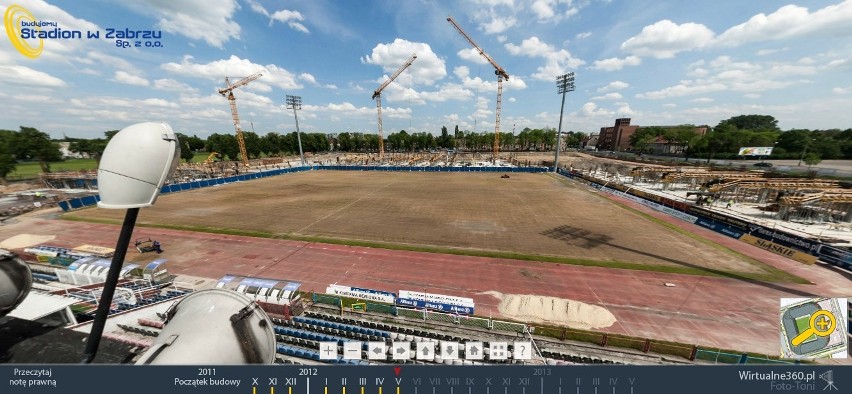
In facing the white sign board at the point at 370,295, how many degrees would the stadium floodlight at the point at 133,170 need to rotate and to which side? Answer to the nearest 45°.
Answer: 0° — it already faces it

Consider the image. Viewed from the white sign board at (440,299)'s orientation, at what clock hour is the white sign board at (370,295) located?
the white sign board at (370,295) is roughly at 3 o'clock from the white sign board at (440,299).

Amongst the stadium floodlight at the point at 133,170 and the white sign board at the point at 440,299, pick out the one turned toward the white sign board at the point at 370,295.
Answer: the stadium floodlight

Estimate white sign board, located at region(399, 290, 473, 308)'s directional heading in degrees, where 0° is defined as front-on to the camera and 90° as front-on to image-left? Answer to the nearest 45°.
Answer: approximately 0°

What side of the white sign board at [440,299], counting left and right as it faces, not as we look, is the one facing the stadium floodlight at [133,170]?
front

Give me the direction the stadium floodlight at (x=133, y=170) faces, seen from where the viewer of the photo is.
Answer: facing away from the viewer and to the right of the viewer

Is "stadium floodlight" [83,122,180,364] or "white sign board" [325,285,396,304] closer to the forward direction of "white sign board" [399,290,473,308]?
the stadium floodlight

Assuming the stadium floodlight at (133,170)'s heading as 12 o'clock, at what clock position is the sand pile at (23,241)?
The sand pile is roughly at 10 o'clock from the stadium floodlight.

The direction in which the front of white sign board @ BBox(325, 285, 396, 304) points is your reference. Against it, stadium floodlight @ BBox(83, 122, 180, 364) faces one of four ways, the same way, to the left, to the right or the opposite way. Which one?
the opposite way

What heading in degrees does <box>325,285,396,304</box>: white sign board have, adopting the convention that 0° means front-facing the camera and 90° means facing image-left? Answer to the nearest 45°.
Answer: approximately 0°

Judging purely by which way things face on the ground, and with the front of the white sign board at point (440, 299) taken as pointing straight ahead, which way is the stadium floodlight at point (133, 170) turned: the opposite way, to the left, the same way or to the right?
the opposite way

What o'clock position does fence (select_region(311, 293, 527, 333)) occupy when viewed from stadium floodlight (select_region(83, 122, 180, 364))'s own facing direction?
The fence is roughly at 1 o'clock from the stadium floodlight.

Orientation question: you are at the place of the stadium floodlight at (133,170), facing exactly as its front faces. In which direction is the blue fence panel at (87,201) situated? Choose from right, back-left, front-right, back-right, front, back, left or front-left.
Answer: front-left
